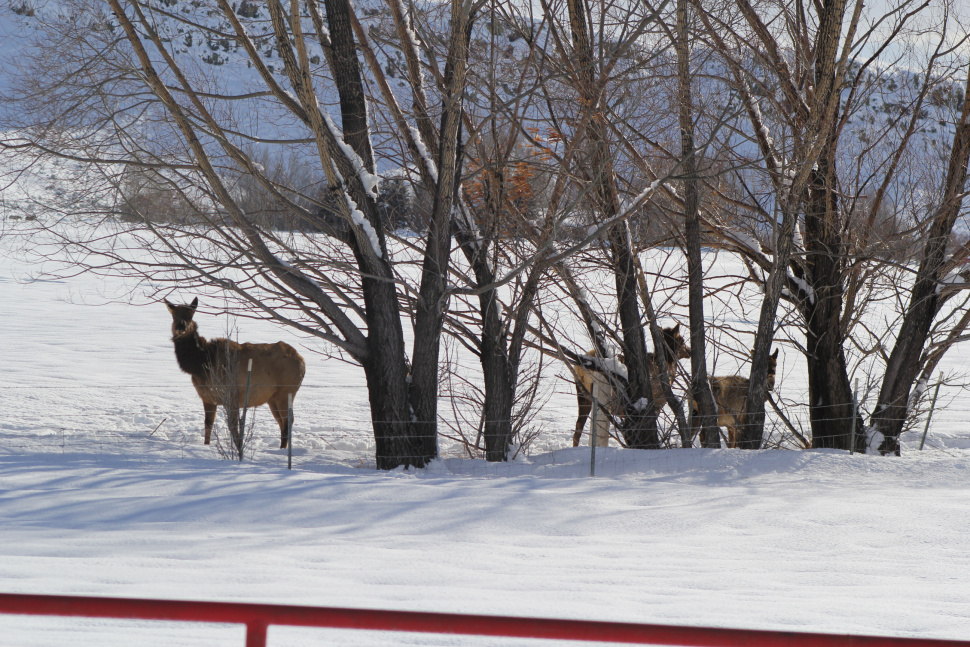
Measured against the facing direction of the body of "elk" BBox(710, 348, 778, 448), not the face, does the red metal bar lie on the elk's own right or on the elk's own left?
on the elk's own right

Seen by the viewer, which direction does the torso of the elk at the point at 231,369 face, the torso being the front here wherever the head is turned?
to the viewer's left

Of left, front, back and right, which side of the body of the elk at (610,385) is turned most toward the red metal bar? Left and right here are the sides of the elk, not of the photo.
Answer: right

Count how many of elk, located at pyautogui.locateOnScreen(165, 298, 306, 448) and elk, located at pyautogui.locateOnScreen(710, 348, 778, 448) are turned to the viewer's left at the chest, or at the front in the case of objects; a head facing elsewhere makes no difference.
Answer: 1

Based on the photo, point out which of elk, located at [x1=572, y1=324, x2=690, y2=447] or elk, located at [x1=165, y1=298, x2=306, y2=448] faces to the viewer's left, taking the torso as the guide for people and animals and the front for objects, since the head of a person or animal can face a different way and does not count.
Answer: elk, located at [x1=165, y1=298, x2=306, y2=448]

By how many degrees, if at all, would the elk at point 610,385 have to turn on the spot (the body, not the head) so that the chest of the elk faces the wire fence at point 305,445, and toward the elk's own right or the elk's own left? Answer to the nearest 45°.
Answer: approximately 180°

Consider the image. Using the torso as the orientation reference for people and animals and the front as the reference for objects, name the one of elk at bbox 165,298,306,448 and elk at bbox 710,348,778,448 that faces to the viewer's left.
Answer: elk at bbox 165,298,306,448

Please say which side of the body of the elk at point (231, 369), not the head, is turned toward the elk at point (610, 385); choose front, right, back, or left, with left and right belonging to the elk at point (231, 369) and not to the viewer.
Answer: back

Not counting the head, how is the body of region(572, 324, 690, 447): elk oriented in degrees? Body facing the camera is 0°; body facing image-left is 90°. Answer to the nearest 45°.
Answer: approximately 270°

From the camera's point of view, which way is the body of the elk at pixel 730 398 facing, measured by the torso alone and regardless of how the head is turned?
to the viewer's right

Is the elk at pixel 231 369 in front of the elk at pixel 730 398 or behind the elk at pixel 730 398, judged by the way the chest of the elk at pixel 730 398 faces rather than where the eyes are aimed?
behind

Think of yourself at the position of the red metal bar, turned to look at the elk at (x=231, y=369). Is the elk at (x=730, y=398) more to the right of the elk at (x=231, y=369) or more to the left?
right

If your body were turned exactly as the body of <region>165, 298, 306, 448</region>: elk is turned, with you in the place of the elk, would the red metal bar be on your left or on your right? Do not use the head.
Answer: on your left

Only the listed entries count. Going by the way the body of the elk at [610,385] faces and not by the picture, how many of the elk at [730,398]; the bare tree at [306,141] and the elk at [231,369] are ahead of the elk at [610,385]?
1
